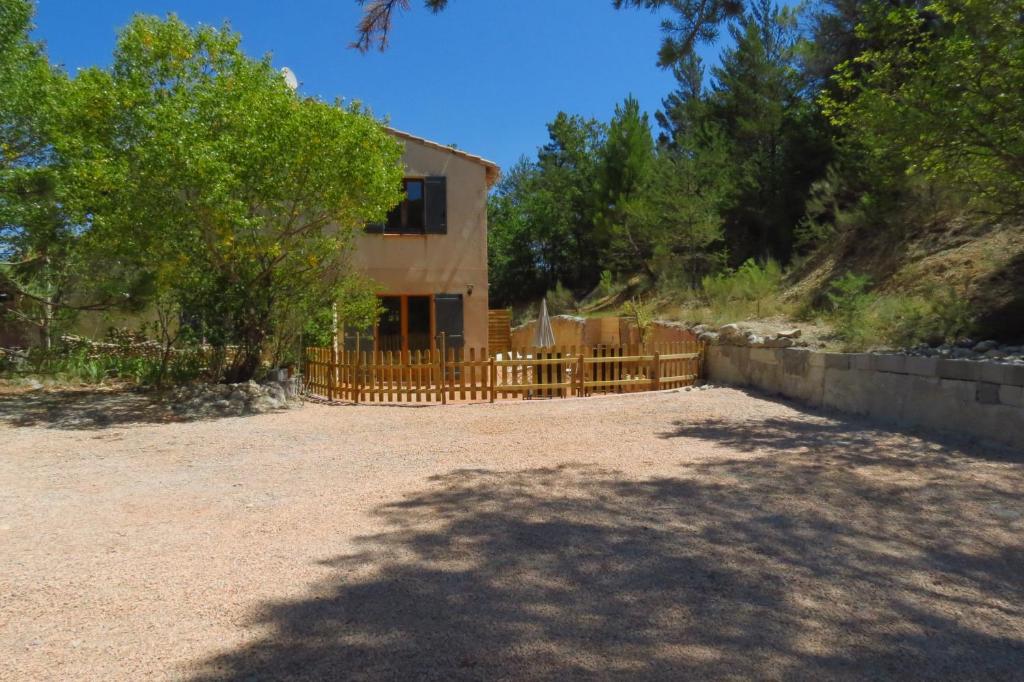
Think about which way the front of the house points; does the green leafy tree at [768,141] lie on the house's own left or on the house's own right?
on the house's own left

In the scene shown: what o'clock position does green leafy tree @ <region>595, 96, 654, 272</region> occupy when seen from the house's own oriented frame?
The green leafy tree is roughly at 7 o'clock from the house.

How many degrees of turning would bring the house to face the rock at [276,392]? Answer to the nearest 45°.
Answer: approximately 45° to its right

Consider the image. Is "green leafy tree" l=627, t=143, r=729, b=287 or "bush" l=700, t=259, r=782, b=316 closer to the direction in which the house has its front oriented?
the bush

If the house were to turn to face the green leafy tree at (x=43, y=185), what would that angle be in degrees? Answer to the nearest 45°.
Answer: approximately 45° to its right

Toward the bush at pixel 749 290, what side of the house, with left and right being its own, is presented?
left

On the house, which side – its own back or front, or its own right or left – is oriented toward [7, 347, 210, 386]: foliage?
right

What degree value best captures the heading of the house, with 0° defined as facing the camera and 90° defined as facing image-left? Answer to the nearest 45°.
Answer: approximately 0°

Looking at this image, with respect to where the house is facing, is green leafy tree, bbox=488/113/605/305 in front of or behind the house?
behind

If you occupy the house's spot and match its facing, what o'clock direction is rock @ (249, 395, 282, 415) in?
The rock is roughly at 1 o'clock from the house.

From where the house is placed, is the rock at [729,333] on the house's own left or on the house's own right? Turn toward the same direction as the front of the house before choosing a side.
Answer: on the house's own left

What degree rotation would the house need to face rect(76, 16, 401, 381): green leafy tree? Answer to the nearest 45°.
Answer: approximately 45° to its right
